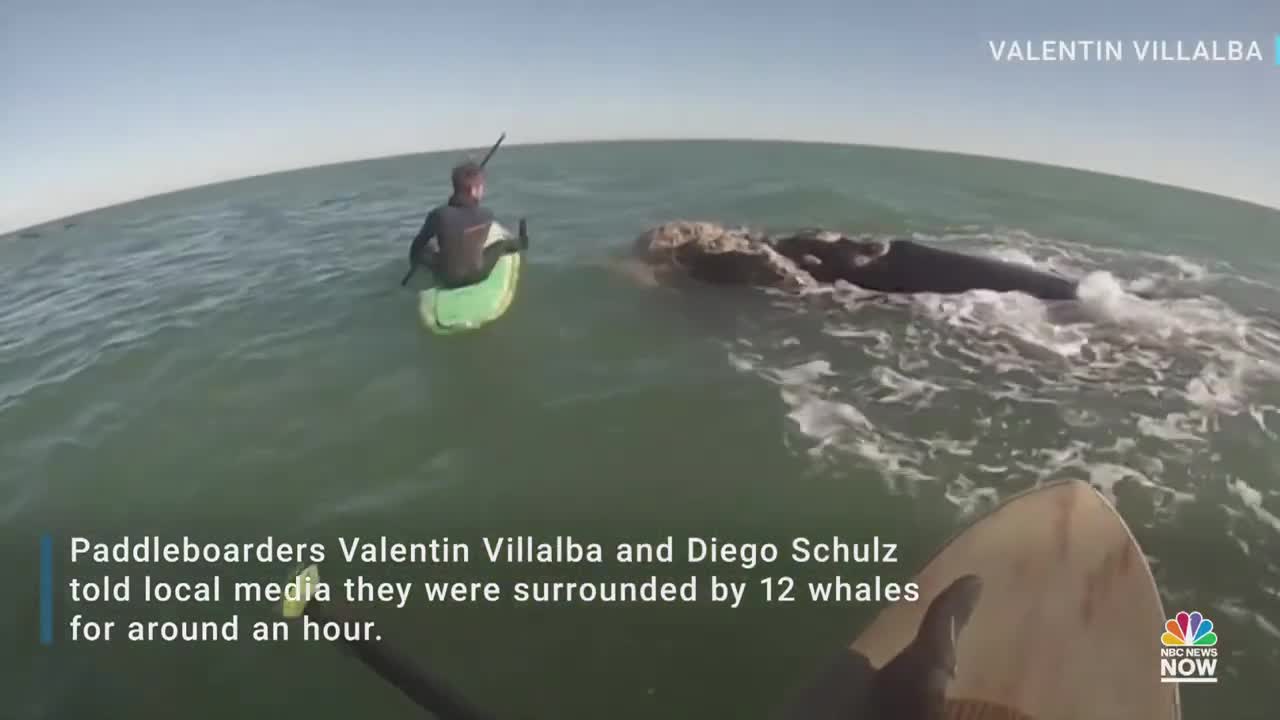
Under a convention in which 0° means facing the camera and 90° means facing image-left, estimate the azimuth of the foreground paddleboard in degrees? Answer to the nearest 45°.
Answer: approximately 180°

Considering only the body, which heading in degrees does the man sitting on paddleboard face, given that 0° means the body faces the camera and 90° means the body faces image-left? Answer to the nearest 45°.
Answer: approximately 225°

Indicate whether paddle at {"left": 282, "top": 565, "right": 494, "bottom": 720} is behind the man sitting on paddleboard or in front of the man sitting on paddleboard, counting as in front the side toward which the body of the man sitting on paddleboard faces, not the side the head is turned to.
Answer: behind
